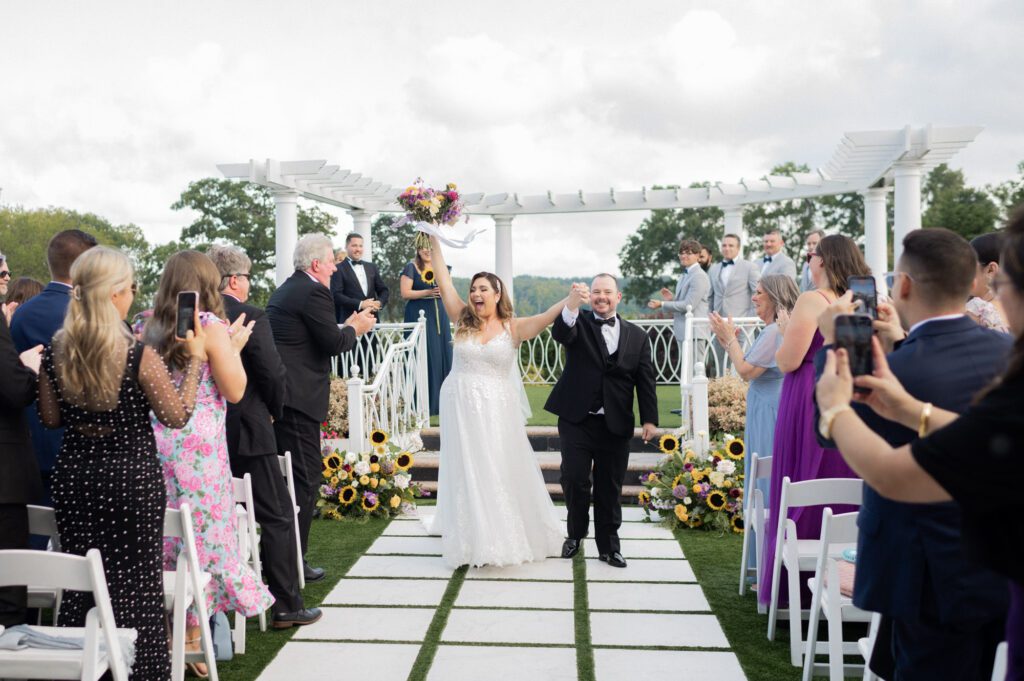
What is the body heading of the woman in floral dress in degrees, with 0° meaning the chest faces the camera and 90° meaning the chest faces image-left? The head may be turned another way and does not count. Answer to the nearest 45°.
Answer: approximately 225°

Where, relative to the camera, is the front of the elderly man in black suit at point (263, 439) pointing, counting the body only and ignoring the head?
to the viewer's right

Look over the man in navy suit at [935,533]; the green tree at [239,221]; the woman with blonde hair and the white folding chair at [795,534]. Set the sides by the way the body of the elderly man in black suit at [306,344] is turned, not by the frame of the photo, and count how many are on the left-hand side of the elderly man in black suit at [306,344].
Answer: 1

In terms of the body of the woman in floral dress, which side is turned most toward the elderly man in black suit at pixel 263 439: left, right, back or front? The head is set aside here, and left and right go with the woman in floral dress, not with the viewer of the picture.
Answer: front

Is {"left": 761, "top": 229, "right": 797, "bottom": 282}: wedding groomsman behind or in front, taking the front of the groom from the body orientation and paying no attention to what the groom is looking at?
behind

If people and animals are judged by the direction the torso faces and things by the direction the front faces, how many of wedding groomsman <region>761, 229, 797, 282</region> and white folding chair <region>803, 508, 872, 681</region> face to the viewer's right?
0

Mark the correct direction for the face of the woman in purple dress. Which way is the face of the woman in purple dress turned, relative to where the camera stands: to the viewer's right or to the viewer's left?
to the viewer's left

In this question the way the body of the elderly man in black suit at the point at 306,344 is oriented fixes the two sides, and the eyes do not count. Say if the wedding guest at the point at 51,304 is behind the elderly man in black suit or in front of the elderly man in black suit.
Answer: behind

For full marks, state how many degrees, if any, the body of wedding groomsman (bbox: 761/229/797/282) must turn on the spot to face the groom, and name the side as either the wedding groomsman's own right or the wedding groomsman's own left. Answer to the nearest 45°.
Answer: approximately 45° to the wedding groomsman's own left

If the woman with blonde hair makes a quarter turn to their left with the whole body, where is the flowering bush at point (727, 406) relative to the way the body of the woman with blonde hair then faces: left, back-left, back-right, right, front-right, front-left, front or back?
right

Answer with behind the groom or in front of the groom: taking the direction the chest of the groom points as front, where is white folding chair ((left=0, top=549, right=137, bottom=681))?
in front

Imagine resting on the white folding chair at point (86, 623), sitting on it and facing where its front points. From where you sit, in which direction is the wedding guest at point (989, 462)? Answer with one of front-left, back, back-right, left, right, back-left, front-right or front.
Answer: right

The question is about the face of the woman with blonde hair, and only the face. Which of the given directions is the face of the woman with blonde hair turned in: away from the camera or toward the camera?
away from the camera

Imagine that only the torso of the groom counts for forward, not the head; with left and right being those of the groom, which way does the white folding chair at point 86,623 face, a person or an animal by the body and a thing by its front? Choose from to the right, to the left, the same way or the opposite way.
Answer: the opposite way

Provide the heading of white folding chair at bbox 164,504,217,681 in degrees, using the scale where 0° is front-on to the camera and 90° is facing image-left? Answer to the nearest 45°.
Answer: approximately 225°

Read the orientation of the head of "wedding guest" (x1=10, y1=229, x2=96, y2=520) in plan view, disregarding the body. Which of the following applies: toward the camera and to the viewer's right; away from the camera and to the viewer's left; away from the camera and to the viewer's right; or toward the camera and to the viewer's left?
away from the camera and to the viewer's right

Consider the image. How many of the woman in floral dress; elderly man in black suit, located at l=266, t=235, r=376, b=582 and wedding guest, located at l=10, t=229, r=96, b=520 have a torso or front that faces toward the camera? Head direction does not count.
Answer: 0

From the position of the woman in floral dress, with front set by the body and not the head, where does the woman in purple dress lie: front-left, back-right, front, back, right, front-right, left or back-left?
front-right

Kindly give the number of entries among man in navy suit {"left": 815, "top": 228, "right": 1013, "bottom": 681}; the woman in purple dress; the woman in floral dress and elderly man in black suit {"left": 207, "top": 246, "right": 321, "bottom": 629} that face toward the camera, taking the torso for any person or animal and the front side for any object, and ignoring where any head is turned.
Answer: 0

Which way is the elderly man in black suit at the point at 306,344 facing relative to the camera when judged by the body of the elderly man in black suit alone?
to the viewer's right

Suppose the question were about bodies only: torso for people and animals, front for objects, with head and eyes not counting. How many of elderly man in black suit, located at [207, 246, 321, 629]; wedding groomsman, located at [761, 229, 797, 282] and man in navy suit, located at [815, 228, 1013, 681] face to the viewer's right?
1
